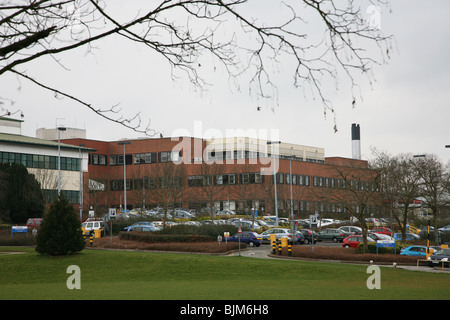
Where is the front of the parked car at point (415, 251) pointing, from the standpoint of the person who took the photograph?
facing to the left of the viewer

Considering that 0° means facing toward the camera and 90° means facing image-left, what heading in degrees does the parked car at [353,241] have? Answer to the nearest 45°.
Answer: approximately 90°

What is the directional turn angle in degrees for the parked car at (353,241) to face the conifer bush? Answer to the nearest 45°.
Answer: approximately 45° to its left

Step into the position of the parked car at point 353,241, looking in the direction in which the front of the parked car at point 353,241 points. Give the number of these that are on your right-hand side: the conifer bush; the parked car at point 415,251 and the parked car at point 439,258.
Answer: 0

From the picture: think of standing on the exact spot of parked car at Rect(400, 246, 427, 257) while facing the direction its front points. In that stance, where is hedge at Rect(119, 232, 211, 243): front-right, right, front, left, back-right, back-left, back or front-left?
front

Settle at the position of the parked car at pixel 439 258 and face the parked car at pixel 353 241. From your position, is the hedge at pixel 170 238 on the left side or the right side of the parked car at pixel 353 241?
left

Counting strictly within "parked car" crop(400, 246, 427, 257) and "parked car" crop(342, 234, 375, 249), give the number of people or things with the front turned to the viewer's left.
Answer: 2

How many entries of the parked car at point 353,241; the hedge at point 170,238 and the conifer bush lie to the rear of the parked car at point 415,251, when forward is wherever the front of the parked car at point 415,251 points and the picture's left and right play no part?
0

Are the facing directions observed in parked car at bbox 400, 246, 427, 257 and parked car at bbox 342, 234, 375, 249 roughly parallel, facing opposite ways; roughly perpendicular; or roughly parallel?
roughly parallel

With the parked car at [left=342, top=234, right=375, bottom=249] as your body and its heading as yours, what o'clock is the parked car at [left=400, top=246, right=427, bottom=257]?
the parked car at [left=400, top=246, right=427, bottom=257] is roughly at 8 o'clock from the parked car at [left=342, top=234, right=375, bottom=249].

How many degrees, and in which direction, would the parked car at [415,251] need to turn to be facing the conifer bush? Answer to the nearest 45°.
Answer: approximately 45° to its left

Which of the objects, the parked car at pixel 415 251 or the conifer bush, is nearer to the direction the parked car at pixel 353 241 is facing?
the conifer bush

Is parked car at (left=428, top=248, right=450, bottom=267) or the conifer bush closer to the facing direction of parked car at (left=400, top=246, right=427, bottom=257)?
the conifer bush

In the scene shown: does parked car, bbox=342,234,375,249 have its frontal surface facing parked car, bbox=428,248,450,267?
no
